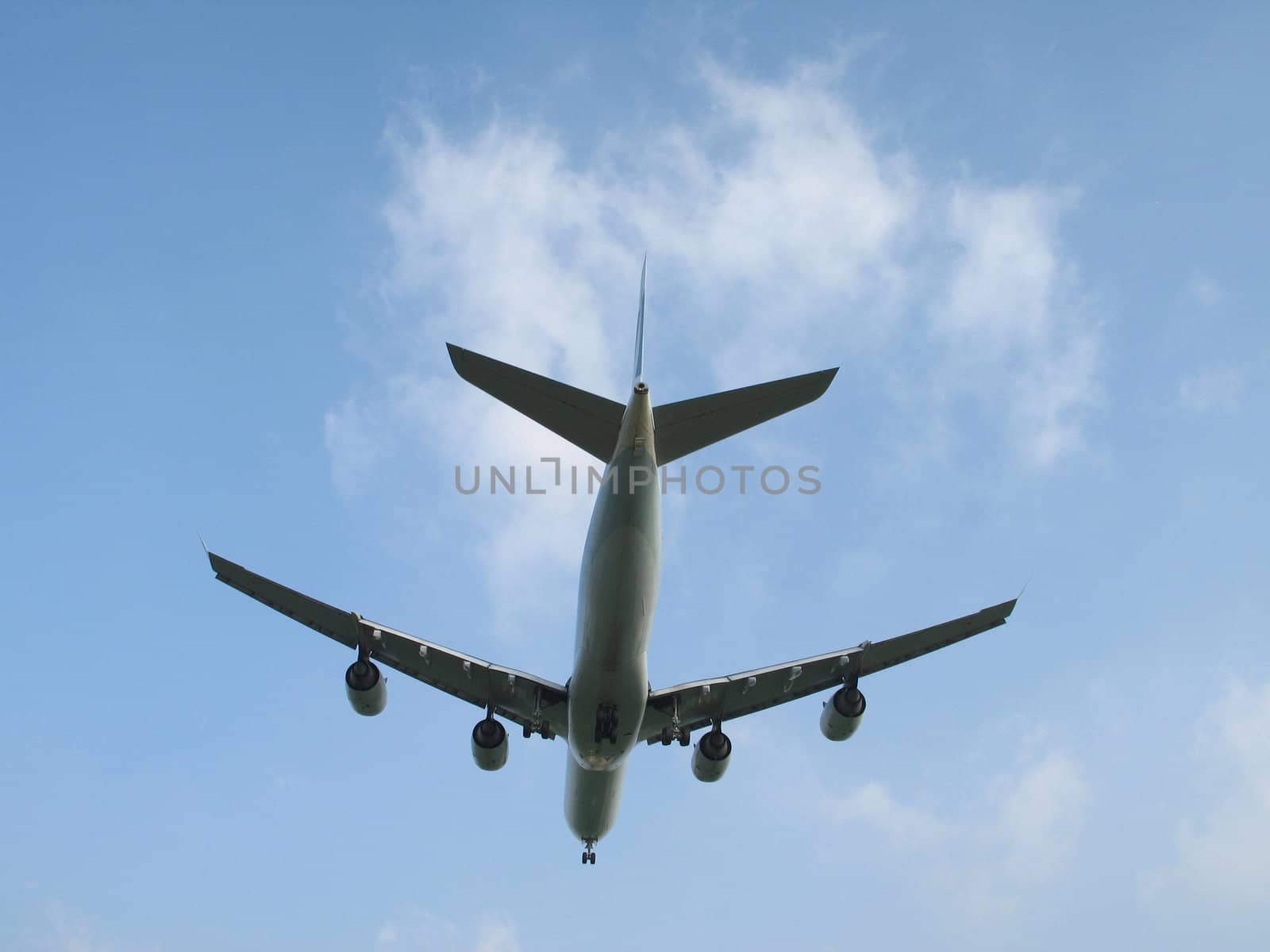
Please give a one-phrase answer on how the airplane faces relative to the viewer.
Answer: facing away from the viewer
